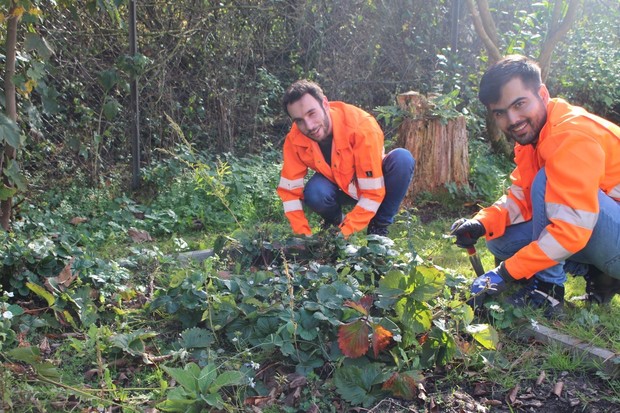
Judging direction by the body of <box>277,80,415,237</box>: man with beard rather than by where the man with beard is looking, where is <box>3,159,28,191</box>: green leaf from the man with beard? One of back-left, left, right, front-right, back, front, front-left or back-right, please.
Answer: front-right

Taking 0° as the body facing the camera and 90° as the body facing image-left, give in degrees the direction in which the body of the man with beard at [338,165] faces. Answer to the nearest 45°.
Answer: approximately 45°

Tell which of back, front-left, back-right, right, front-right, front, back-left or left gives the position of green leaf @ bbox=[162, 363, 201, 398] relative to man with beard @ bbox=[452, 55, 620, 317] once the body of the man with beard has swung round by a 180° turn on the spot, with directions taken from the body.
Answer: back

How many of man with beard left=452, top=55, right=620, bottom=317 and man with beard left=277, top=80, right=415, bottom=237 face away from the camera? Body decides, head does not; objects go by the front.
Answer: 0

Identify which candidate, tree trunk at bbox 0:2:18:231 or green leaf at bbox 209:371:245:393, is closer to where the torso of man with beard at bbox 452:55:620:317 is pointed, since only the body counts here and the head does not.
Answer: the green leaf

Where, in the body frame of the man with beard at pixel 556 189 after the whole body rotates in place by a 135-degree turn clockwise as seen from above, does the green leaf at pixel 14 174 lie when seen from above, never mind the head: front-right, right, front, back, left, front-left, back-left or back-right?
left

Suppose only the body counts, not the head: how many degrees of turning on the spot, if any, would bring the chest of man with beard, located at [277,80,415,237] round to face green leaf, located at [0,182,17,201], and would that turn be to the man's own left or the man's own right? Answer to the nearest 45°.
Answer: approximately 45° to the man's own right

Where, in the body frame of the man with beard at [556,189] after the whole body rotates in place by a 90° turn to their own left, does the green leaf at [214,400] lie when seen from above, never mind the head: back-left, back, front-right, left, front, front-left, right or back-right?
right

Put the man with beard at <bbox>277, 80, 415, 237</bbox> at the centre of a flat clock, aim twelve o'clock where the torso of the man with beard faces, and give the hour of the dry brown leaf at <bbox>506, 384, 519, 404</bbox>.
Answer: The dry brown leaf is roughly at 10 o'clock from the man with beard.

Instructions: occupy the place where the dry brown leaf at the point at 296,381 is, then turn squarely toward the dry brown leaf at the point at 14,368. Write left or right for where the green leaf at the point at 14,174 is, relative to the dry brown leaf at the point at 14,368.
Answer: right

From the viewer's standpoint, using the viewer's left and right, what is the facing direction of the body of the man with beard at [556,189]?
facing the viewer and to the left of the viewer

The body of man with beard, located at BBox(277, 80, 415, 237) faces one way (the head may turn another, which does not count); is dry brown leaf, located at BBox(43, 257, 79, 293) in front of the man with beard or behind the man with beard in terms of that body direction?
in front

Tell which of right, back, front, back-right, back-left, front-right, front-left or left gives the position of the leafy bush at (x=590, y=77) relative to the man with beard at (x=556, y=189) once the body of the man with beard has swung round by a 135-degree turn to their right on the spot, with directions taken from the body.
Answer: front

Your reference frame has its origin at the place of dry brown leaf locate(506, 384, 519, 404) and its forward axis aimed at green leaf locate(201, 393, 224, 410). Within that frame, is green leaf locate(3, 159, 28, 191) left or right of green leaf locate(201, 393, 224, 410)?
right
